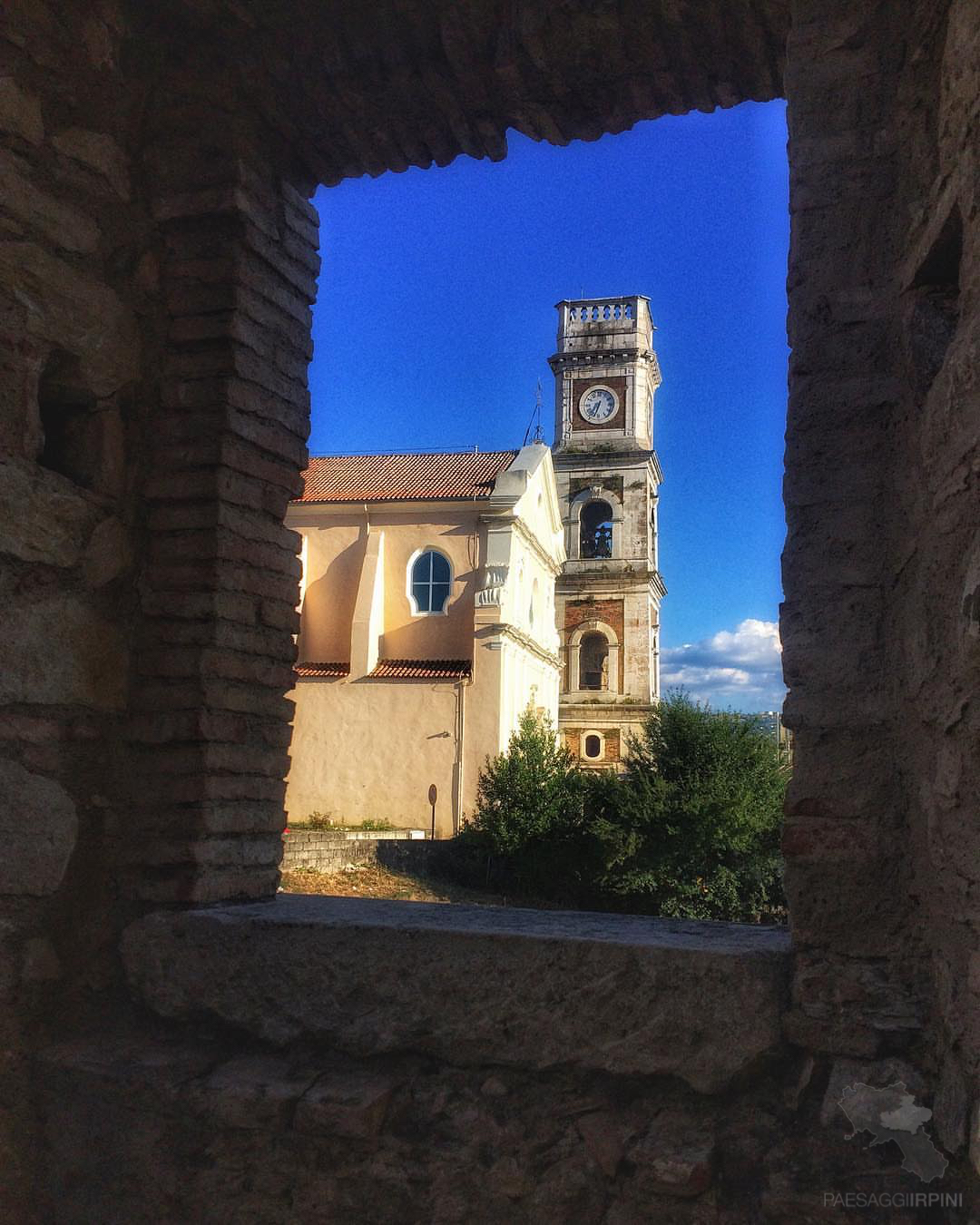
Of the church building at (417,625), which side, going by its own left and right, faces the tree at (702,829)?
front

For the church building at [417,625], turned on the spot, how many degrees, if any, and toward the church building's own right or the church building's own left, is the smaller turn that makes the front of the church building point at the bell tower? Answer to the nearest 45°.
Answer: approximately 45° to the church building's own left

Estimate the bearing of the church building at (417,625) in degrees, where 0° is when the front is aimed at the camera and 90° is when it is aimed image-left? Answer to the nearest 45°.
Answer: approximately 270°
